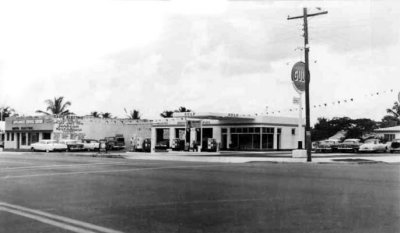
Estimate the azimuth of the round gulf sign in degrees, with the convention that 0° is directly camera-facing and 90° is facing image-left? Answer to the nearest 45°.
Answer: approximately 45°

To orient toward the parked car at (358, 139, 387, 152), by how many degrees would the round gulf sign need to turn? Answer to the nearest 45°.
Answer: approximately 90° to its left

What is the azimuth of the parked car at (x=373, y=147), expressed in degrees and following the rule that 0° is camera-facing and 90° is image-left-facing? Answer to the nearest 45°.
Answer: approximately 45°

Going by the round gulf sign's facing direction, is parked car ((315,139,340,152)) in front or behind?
behind

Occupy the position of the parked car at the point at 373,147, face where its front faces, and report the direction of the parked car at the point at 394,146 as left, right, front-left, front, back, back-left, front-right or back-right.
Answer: back

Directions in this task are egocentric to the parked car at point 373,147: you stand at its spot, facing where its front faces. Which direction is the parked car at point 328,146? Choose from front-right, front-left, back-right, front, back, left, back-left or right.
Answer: front-right

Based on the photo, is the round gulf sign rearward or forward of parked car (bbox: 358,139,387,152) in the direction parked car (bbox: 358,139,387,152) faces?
forward

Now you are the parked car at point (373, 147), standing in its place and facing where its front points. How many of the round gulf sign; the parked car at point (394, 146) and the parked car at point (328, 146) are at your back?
1

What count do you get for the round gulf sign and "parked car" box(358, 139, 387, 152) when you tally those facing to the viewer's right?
0

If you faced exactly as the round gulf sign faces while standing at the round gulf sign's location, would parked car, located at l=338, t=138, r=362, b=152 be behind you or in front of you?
behind
